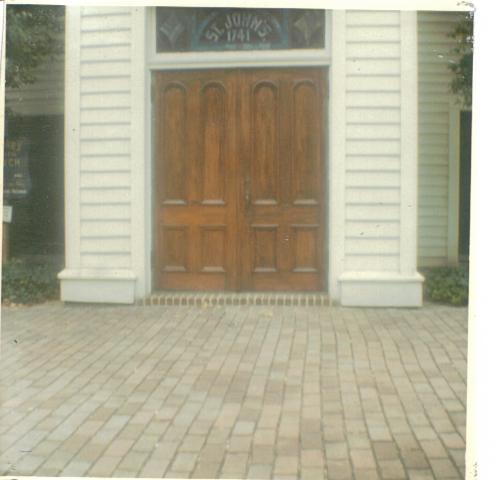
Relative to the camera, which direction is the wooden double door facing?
toward the camera

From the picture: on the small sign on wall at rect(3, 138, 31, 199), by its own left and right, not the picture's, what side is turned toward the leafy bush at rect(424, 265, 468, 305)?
left

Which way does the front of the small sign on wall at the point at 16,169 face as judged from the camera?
facing the viewer

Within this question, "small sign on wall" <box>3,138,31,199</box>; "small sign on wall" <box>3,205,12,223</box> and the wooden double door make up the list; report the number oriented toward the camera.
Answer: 3

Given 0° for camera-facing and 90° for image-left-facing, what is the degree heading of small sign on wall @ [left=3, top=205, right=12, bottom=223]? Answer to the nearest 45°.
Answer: approximately 0°
